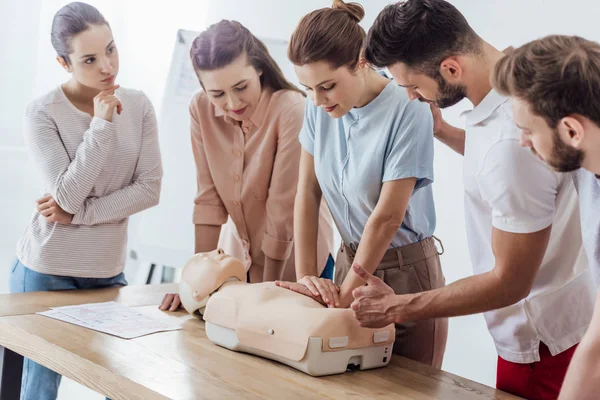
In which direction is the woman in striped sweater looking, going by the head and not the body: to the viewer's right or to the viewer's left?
to the viewer's right

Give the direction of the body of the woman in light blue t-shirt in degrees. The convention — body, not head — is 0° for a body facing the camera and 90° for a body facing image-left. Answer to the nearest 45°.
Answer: approximately 45°

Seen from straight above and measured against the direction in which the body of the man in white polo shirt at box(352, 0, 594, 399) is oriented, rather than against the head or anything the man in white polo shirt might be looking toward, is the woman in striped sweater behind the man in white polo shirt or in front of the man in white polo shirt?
in front

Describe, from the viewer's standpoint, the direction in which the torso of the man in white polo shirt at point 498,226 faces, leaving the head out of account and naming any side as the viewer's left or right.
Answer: facing to the left of the viewer

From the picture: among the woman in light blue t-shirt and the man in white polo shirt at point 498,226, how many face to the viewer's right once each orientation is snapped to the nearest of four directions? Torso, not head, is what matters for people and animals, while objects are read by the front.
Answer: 0

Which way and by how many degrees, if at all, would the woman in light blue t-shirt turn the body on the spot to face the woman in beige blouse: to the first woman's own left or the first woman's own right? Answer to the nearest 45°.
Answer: approximately 90° to the first woman's own right
